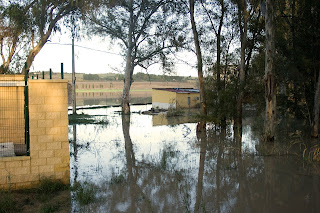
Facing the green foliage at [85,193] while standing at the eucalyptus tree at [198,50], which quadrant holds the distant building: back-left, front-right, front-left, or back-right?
back-right

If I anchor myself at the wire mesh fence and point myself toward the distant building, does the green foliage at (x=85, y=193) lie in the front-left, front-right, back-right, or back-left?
back-right

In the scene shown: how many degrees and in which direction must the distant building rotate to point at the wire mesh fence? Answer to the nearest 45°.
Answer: approximately 45° to its right

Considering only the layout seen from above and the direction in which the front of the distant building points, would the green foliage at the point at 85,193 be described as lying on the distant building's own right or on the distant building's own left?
on the distant building's own right

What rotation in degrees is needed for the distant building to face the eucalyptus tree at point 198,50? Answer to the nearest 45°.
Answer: approximately 45° to its right

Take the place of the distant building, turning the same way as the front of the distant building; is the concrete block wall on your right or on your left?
on your right

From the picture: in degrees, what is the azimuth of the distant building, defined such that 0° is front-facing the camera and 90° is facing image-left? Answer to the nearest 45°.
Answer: approximately 315°
